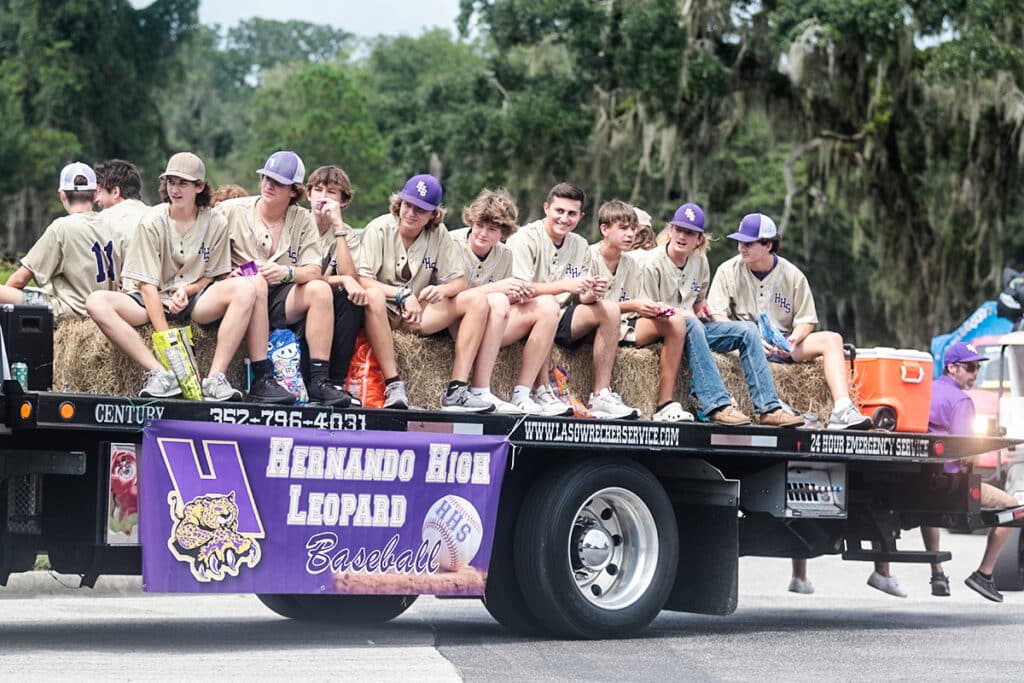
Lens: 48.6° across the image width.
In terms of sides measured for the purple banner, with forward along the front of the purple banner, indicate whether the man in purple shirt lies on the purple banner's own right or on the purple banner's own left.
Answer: on the purple banner's own left

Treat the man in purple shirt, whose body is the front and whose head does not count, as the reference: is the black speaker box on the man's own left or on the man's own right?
on the man's own right

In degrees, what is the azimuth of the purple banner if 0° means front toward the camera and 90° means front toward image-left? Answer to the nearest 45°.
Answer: approximately 0°

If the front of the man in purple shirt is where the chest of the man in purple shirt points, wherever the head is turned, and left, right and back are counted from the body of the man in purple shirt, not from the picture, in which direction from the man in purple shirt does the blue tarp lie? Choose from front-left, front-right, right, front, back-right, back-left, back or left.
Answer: left

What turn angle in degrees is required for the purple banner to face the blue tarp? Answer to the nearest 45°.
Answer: approximately 135° to its left

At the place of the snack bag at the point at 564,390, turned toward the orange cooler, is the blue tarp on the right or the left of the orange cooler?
left

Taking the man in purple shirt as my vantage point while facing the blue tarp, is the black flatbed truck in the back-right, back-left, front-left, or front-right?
back-left
